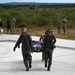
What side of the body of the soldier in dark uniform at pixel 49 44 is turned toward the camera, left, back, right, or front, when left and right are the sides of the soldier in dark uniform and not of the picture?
front
